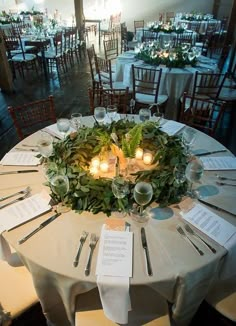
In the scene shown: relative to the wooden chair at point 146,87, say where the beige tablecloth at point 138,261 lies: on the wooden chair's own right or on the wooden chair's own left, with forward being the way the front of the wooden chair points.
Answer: on the wooden chair's own right

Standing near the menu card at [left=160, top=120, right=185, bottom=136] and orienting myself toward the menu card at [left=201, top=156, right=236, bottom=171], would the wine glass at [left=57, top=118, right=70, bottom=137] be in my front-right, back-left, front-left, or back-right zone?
back-right

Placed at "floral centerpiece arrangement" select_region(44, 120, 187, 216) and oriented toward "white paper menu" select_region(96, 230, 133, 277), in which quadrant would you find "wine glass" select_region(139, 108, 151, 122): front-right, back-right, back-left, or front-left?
back-left
